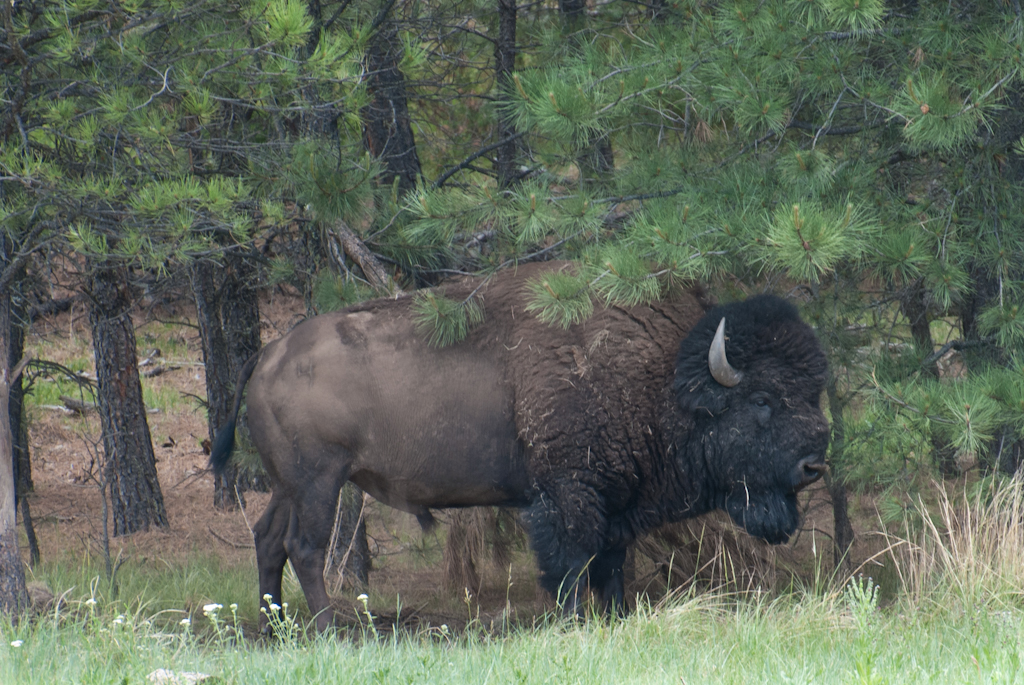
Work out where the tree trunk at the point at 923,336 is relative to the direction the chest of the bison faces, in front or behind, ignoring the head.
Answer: in front

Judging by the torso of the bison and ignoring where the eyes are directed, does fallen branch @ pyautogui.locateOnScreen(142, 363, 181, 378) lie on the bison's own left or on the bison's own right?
on the bison's own left

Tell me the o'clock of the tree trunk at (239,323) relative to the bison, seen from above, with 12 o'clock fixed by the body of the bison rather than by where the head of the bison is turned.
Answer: The tree trunk is roughly at 8 o'clock from the bison.

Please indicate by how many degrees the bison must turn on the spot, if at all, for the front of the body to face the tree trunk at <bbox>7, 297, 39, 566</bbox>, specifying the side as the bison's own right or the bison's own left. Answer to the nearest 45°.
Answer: approximately 135° to the bison's own left

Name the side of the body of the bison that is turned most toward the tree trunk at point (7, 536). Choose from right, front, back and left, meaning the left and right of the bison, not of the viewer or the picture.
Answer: back

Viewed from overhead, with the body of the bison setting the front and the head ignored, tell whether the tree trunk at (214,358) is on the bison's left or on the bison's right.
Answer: on the bison's left

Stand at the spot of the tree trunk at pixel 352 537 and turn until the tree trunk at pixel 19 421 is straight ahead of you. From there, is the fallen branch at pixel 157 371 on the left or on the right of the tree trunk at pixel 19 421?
right

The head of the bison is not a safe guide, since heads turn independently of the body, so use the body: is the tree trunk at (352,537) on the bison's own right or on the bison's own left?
on the bison's own left

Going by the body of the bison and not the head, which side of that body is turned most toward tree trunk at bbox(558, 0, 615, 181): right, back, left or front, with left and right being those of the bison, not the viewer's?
left

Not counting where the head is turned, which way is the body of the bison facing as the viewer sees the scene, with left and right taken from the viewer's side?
facing to the right of the viewer
